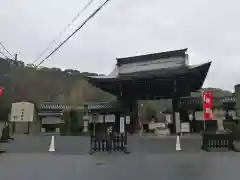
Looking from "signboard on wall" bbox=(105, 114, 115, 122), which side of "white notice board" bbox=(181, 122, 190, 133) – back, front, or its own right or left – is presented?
right

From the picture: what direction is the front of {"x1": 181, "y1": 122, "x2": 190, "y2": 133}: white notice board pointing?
toward the camera

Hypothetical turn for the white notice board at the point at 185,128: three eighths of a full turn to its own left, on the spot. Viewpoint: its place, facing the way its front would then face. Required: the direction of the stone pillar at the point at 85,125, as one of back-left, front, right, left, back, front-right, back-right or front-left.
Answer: back-left

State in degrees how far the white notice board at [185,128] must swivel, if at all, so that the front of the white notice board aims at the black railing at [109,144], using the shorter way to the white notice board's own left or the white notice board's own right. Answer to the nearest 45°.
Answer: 0° — it already faces it

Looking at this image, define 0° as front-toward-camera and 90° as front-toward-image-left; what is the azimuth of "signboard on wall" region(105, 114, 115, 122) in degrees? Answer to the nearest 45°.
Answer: approximately 0°

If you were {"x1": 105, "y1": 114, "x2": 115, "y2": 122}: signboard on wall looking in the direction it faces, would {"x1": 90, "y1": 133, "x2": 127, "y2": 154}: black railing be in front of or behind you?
in front

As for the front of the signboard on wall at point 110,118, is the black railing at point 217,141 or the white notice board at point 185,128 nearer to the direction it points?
the black railing

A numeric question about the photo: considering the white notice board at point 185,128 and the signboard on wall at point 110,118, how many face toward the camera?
2

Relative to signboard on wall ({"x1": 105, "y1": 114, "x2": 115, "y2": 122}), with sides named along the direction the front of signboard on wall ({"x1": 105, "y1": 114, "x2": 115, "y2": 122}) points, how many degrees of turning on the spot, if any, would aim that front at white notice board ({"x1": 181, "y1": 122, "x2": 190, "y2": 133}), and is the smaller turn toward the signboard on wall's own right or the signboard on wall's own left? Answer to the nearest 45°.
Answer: approximately 45° to the signboard on wall's own left
